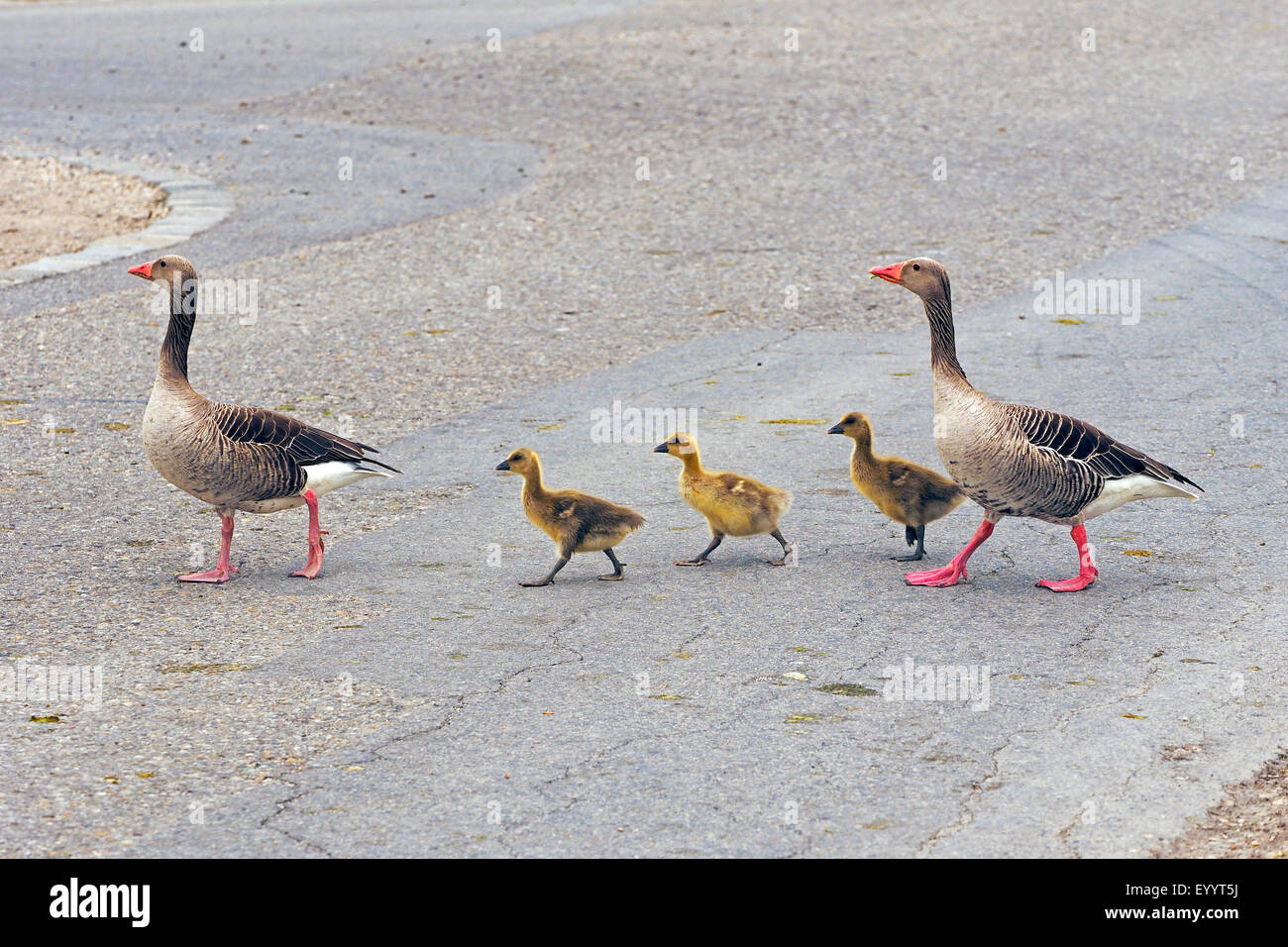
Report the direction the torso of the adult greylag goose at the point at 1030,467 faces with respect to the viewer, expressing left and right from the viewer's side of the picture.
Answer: facing to the left of the viewer

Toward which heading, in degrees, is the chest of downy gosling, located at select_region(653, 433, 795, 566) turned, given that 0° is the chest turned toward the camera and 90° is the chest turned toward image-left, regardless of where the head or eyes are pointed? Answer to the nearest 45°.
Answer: approximately 90°

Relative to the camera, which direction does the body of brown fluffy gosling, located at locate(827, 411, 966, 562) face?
to the viewer's left

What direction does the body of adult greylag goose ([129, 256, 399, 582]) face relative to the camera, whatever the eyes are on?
to the viewer's left

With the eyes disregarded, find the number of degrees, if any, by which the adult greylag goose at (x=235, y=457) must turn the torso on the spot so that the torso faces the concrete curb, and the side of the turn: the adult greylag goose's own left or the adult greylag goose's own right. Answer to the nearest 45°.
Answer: approximately 90° to the adult greylag goose's own right

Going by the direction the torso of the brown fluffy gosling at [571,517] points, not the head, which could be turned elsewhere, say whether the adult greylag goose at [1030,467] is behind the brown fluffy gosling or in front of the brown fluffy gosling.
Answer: behind

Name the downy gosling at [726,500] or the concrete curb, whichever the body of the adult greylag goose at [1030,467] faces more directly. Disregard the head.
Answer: the downy gosling

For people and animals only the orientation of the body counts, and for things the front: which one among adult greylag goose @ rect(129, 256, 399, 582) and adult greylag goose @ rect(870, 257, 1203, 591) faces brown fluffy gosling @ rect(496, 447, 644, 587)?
adult greylag goose @ rect(870, 257, 1203, 591)

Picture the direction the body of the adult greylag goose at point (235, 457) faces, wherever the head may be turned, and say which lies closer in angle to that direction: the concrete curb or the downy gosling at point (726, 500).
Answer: the concrete curb
